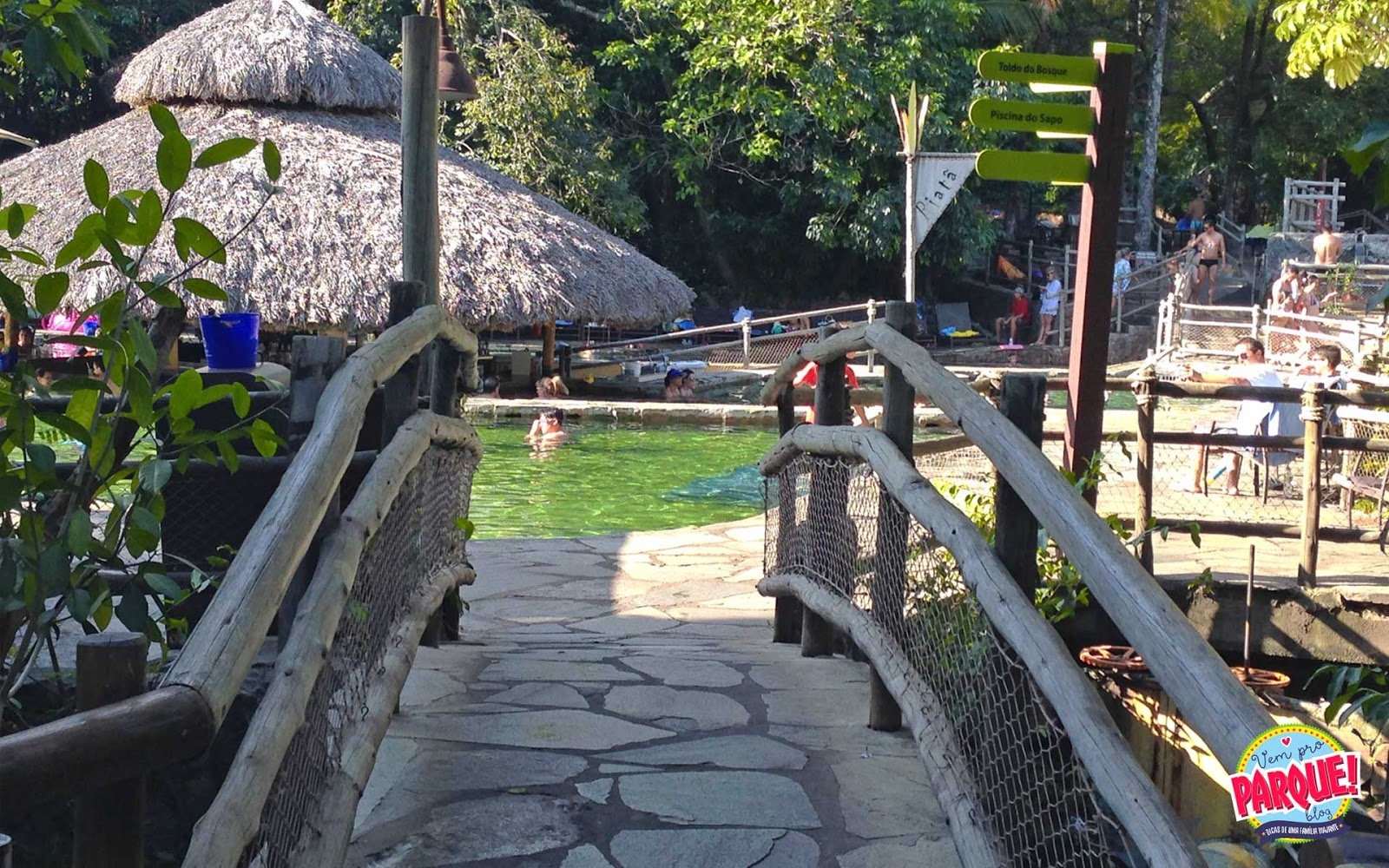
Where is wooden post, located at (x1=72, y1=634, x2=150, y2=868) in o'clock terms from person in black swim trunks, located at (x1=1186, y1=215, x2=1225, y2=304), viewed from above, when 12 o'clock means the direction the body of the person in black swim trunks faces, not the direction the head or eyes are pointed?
The wooden post is roughly at 12 o'clock from the person in black swim trunks.

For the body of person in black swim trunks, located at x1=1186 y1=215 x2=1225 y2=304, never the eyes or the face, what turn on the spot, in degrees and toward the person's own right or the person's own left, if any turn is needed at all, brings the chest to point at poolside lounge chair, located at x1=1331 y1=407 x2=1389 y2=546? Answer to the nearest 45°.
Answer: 0° — they already face it

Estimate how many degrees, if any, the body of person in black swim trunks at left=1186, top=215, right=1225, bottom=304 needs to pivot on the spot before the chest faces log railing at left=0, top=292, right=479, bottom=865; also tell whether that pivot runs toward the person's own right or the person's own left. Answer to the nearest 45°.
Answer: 0° — they already face it

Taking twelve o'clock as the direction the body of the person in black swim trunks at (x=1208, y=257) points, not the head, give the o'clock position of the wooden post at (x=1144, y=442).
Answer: The wooden post is roughly at 12 o'clock from the person in black swim trunks.

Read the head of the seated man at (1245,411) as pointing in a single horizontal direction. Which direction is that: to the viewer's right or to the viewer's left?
to the viewer's left

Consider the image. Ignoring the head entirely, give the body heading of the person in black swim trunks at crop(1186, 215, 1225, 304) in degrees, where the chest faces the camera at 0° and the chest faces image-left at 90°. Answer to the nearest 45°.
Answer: approximately 0°

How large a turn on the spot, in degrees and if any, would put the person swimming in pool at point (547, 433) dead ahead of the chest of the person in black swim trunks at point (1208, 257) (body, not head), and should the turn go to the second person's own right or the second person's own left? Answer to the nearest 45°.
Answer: approximately 45° to the second person's own right

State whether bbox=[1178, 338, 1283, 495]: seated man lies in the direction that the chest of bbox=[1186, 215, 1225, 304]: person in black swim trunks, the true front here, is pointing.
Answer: yes

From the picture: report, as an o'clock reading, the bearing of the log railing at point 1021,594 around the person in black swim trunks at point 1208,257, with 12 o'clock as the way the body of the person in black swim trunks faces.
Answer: The log railing is roughly at 12 o'clock from the person in black swim trunks.
